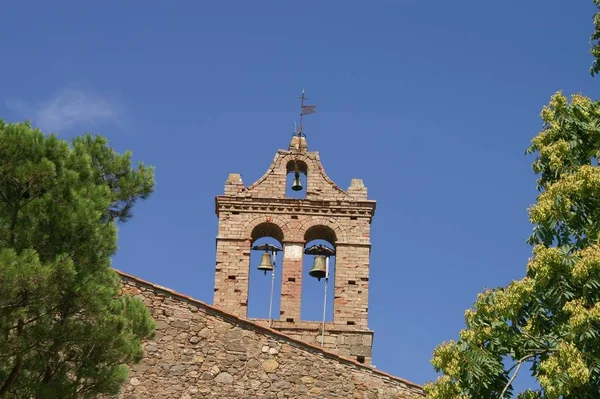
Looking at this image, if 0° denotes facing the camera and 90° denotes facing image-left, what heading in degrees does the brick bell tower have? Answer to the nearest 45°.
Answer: approximately 0°

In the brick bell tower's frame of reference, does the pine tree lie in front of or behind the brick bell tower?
in front

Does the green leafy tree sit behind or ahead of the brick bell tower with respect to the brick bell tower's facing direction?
ahead
